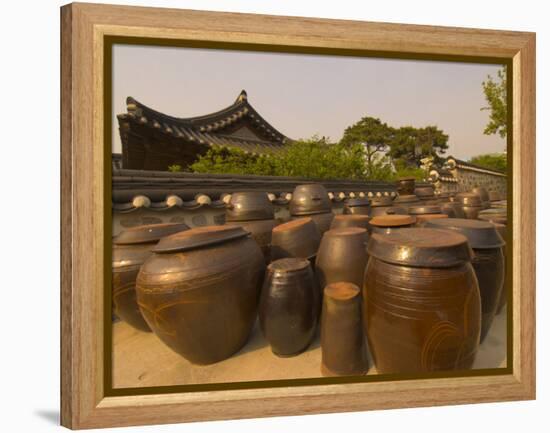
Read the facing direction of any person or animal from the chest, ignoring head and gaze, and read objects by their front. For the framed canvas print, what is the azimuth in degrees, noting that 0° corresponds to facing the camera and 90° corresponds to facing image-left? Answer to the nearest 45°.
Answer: approximately 315°
